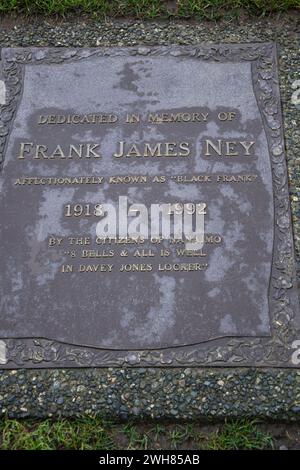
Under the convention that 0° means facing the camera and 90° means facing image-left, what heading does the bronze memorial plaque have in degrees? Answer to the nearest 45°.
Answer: approximately 0°
